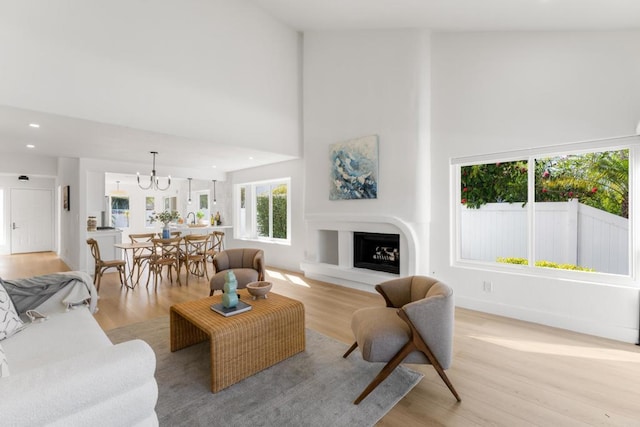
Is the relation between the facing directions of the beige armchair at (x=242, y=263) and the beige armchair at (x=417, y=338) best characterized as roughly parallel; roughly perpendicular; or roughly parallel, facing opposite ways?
roughly perpendicular

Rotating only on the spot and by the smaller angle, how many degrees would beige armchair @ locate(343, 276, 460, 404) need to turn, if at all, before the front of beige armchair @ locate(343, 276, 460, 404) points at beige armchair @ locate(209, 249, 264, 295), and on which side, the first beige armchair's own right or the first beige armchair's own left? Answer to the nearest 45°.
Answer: approximately 45° to the first beige armchair's own right

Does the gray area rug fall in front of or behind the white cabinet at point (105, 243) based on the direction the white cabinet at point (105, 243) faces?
in front

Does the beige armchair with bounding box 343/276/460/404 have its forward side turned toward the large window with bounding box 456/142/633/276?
no

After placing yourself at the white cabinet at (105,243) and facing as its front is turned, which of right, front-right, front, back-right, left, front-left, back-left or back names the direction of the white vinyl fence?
front-left

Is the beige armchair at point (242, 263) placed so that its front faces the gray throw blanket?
yes

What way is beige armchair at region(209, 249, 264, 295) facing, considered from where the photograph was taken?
facing the viewer and to the left of the viewer

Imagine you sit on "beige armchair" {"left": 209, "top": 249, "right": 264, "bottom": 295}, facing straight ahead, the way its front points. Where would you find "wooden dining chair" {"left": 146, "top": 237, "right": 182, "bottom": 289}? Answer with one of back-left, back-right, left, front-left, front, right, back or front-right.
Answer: right

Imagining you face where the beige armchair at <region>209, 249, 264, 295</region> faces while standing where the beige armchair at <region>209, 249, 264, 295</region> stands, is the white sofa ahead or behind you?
ahead

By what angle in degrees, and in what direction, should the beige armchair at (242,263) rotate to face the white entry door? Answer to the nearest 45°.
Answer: approximately 90° to its right

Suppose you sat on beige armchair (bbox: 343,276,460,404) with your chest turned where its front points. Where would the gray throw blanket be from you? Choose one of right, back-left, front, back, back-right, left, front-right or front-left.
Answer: front

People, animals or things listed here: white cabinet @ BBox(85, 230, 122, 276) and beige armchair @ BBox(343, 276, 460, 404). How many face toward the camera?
1

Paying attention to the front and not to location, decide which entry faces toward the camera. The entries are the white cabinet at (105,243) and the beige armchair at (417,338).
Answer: the white cabinet

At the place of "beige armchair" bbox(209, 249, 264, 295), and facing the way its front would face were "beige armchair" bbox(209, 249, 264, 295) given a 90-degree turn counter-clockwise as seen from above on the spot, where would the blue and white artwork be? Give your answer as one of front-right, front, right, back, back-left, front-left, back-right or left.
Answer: front-left

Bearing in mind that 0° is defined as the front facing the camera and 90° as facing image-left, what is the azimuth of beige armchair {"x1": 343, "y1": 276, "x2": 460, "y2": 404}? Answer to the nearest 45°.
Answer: approximately 90°

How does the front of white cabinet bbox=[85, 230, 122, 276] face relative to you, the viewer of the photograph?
facing the viewer

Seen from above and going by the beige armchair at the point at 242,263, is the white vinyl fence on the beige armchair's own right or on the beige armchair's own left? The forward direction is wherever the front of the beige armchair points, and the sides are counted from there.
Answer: on the beige armchair's own left

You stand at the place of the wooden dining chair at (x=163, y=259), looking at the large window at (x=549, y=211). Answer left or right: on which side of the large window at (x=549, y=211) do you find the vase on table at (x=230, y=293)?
right
